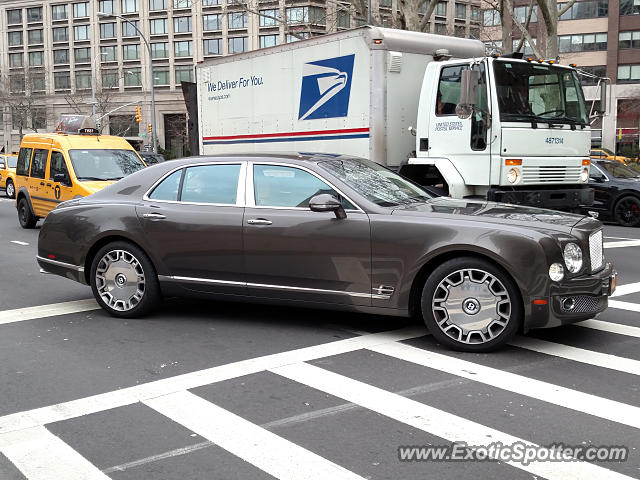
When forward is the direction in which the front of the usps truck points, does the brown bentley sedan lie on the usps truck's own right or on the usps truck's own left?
on the usps truck's own right

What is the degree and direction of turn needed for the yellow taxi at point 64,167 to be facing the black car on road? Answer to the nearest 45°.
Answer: approximately 45° to its left

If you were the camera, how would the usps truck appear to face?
facing the viewer and to the right of the viewer

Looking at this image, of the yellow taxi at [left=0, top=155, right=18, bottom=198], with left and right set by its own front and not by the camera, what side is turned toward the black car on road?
front

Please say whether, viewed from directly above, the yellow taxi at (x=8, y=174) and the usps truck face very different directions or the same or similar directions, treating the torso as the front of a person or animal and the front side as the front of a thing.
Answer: same or similar directions

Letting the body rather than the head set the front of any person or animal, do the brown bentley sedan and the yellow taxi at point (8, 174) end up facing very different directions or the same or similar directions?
same or similar directions

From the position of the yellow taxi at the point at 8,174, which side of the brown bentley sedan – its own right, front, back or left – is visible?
back

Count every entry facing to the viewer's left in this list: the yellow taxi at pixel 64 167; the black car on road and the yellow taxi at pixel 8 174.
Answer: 0

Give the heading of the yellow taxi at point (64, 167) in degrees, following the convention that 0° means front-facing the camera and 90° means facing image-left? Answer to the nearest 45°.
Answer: approximately 315°

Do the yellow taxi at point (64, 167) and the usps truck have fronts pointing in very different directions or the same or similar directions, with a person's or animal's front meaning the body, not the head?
same or similar directions

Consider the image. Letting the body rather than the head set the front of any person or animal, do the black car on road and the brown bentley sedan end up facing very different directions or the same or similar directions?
same or similar directions
